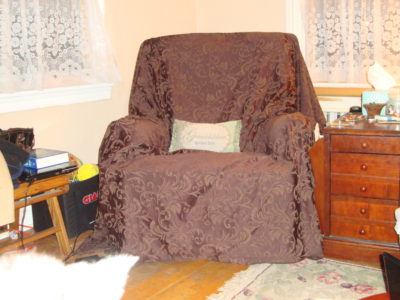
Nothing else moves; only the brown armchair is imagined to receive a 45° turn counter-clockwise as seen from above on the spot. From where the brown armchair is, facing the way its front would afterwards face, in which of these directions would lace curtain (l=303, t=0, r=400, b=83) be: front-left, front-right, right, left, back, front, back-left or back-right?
left

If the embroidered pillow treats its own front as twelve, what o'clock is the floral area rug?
The floral area rug is roughly at 11 o'clock from the embroidered pillow.

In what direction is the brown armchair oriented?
toward the camera

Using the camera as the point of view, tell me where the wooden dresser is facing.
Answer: facing the viewer

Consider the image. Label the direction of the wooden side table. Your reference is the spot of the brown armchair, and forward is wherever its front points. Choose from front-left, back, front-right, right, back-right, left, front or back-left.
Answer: right

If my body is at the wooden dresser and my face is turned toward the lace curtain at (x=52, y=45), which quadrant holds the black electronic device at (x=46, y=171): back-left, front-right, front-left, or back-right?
front-left

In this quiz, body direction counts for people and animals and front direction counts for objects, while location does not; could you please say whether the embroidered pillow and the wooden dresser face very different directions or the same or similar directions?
same or similar directions

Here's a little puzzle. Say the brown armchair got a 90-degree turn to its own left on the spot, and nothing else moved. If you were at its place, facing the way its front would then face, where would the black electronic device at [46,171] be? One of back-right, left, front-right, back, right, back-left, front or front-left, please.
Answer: back

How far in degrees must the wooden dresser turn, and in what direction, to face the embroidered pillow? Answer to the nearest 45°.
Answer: approximately 90° to its right

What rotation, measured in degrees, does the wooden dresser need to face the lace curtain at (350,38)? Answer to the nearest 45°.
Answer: approximately 180°

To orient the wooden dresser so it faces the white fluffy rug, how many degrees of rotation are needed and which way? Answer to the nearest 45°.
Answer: approximately 45° to its right

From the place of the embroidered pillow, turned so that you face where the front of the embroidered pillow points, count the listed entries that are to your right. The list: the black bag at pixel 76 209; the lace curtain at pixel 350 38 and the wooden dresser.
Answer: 1

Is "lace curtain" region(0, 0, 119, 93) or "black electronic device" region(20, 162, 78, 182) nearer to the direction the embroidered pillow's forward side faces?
the black electronic device

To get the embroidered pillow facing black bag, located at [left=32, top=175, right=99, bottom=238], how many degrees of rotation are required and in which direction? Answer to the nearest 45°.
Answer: approximately 90° to its right

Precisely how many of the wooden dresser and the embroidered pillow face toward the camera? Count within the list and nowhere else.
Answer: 2

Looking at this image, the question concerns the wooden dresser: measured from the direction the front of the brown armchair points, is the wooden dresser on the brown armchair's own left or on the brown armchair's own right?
on the brown armchair's own left

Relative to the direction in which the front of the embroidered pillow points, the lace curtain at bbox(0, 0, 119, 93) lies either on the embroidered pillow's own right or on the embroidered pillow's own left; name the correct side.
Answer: on the embroidered pillow's own right

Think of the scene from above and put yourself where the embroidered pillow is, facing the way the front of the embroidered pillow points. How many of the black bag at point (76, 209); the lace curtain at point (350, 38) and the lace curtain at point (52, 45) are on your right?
2
